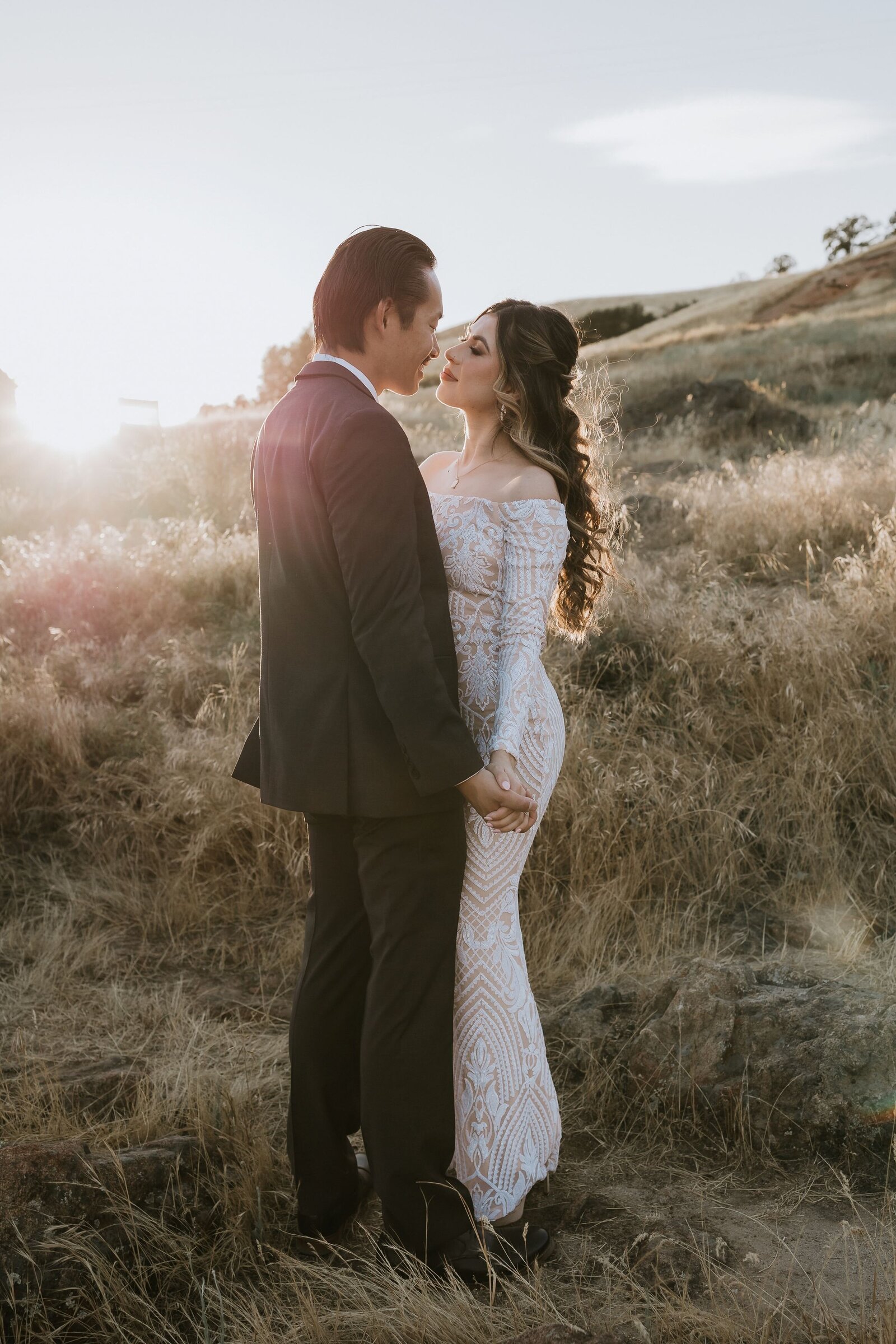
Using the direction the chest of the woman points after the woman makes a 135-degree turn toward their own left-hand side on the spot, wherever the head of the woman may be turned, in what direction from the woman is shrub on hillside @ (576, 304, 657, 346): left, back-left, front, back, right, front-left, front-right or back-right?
left

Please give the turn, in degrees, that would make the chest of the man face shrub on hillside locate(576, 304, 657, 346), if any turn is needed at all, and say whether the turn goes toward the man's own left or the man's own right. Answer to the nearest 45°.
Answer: approximately 45° to the man's own left

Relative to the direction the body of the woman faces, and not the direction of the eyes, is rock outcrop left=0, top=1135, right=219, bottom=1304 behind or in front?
in front

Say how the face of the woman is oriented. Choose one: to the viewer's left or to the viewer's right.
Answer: to the viewer's left

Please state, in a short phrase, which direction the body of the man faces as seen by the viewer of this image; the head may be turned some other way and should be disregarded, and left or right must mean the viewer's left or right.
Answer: facing away from the viewer and to the right of the viewer

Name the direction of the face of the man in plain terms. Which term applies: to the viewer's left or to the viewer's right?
to the viewer's right

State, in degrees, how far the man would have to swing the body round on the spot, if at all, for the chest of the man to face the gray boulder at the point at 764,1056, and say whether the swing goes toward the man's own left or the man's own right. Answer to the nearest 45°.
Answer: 0° — they already face it

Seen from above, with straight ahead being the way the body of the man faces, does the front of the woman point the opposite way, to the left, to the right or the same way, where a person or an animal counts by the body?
the opposite way

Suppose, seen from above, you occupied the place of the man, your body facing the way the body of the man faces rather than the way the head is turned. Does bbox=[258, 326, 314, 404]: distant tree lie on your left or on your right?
on your left

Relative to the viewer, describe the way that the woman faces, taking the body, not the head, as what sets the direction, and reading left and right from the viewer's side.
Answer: facing the viewer and to the left of the viewer
